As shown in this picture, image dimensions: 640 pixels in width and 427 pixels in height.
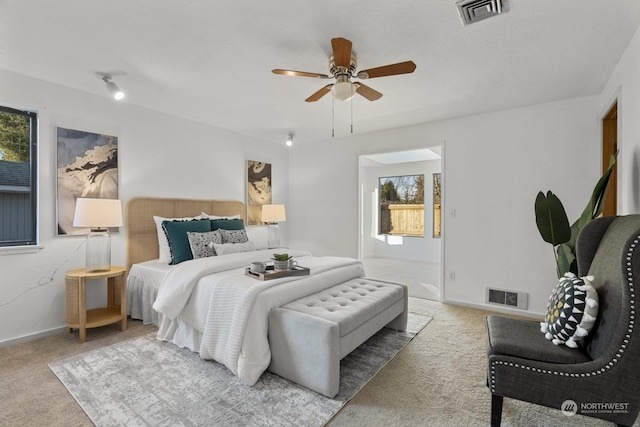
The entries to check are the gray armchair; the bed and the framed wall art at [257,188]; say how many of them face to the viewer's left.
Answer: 1

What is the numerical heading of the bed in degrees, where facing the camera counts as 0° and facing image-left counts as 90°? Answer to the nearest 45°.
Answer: approximately 315°

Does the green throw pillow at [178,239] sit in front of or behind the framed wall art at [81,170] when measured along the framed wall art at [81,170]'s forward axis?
in front

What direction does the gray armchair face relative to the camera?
to the viewer's left

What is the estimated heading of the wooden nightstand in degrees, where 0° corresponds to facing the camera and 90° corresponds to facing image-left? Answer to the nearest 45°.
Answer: approximately 315°

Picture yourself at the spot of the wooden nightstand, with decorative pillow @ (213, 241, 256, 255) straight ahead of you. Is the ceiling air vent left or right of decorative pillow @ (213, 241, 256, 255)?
right

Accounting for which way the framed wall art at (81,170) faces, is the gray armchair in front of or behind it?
in front

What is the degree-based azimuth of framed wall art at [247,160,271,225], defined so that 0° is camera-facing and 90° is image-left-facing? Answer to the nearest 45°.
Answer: approximately 315°

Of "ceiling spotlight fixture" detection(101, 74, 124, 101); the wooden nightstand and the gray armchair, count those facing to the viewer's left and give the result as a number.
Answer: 1

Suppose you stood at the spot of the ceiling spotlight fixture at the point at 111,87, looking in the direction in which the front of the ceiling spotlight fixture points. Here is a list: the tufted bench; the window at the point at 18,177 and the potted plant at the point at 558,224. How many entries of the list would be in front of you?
2

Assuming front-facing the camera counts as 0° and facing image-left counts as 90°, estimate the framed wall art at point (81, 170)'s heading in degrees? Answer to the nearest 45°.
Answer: approximately 315°

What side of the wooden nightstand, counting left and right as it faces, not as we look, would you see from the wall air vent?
front

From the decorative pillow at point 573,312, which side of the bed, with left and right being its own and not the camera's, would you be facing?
front

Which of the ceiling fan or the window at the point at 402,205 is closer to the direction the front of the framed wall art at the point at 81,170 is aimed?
the ceiling fan

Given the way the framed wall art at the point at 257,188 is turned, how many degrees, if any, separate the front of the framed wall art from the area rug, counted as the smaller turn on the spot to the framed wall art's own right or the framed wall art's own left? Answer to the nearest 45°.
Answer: approximately 45° to the framed wall art's own right

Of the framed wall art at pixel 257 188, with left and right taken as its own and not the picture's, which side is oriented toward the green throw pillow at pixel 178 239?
right

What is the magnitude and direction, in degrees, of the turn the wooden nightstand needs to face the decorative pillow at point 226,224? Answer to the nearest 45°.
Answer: approximately 45° to its left
